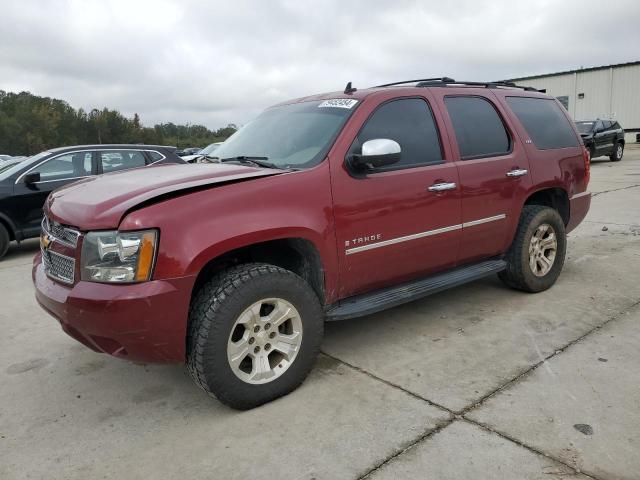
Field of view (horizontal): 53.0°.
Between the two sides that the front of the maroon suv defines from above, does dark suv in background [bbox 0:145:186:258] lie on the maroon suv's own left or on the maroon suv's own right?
on the maroon suv's own right

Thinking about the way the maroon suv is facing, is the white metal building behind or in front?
behind

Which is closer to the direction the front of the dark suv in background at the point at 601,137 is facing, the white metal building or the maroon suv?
the maroon suv

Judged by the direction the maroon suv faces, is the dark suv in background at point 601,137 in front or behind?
behind

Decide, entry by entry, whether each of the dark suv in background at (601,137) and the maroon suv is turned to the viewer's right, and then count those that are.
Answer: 0

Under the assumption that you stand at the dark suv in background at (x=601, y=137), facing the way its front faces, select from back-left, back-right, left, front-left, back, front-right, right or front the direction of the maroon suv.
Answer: front-left

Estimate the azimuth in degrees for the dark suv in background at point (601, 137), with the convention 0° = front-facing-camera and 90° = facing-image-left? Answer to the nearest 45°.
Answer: approximately 45°

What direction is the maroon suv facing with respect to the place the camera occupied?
facing the viewer and to the left of the viewer
